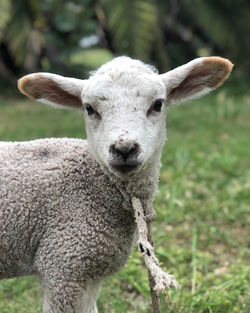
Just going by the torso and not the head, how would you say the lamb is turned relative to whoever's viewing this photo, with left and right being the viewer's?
facing to the right of the viewer

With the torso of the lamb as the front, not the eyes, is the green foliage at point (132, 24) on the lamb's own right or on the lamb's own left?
on the lamb's own left
